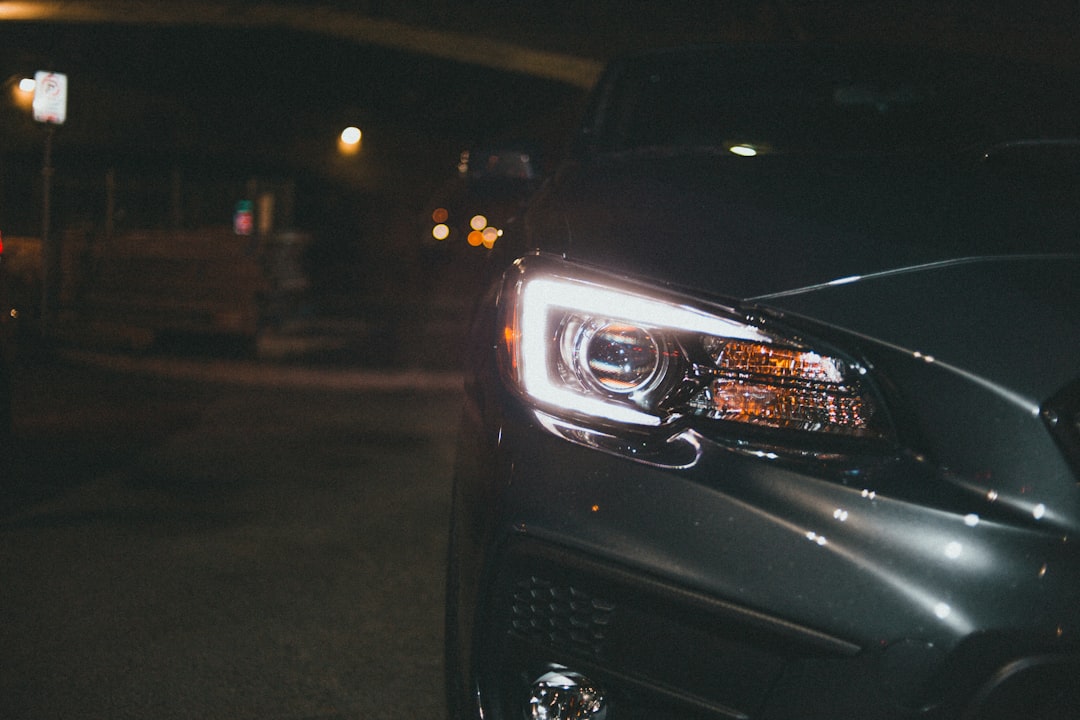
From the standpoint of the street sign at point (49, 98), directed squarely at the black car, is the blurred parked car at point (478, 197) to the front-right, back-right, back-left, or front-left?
back-left

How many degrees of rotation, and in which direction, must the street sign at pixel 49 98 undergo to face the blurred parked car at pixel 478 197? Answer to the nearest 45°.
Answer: approximately 135° to its left

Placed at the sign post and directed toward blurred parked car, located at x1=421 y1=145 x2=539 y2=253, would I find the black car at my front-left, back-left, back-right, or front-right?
back-right

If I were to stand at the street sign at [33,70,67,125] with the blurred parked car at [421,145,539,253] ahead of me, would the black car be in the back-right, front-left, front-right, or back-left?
back-right

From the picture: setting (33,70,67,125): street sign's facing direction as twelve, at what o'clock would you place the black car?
The black car is roughly at 12 o'clock from the street sign.

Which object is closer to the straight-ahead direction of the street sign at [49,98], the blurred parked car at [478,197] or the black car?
the black car

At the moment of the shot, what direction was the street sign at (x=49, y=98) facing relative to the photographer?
facing the viewer
